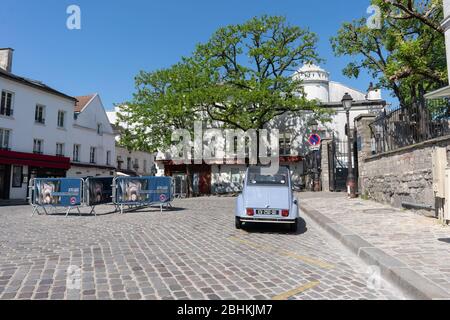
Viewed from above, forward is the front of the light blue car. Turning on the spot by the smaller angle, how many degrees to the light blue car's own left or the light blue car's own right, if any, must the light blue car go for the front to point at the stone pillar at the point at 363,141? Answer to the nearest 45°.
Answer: approximately 45° to the light blue car's own right

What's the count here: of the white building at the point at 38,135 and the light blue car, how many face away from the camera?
1

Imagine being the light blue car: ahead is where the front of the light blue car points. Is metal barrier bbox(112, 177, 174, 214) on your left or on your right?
on your left

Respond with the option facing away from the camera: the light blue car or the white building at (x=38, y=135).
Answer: the light blue car

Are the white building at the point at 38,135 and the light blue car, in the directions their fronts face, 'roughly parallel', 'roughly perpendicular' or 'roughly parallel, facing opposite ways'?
roughly perpendicular

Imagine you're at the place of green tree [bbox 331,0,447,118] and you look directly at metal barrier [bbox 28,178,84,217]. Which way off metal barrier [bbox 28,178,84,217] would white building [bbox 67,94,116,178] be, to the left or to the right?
right

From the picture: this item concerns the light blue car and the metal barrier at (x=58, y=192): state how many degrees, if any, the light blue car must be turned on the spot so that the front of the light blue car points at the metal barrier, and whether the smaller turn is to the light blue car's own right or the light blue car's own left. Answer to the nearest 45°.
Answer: approximately 90° to the light blue car's own left

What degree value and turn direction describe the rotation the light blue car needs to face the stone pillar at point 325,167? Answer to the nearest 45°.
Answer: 0° — it already faces it

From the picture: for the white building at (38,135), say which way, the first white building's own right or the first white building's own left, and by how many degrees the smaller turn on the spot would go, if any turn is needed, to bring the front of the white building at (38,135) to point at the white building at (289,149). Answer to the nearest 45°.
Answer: approximately 45° to the first white building's own left

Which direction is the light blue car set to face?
away from the camera

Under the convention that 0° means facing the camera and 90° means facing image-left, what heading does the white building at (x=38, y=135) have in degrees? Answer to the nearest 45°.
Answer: approximately 315°

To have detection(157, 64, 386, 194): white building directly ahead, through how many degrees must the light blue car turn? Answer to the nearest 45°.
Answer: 0° — it already faces it

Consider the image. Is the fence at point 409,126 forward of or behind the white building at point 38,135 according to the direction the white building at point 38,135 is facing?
forward
